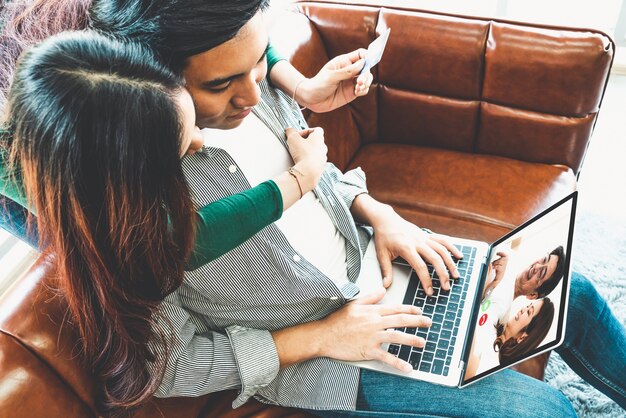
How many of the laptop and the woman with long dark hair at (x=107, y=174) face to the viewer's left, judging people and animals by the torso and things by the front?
1

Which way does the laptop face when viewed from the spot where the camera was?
facing to the left of the viewer

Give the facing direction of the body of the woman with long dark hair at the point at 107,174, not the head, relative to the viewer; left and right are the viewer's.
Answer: facing away from the viewer and to the right of the viewer

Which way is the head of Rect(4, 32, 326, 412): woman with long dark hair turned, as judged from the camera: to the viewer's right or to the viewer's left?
to the viewer's right
